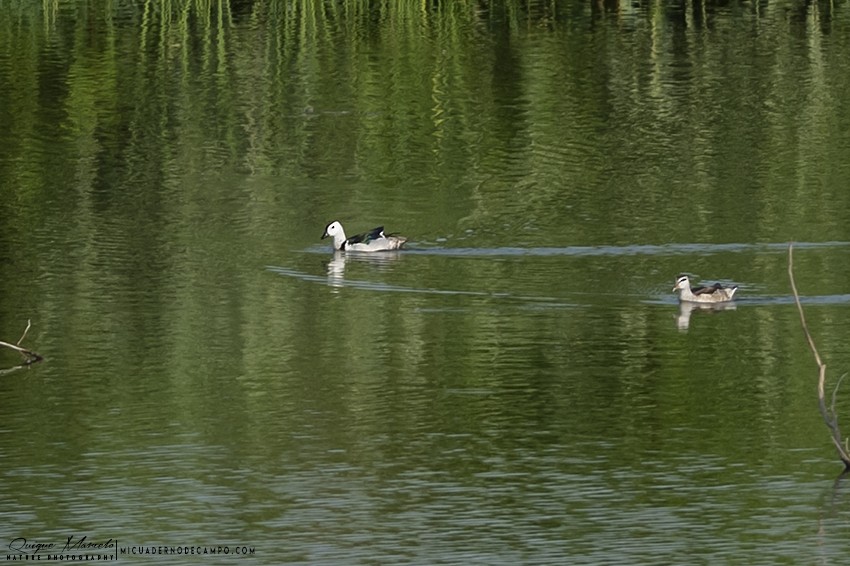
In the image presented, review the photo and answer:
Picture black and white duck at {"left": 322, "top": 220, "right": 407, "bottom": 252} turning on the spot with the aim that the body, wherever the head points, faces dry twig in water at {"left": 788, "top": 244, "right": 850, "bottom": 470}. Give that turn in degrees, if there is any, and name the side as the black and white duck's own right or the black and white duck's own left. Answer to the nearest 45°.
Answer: approximately 90° to the black and white duck's own left

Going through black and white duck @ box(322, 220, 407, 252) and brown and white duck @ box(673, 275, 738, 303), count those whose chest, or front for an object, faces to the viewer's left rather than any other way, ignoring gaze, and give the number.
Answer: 2

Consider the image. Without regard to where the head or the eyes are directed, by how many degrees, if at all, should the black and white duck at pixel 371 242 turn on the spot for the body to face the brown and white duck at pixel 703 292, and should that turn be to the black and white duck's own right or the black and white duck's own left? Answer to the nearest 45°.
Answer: approximately 135° to the black and white duck's own left

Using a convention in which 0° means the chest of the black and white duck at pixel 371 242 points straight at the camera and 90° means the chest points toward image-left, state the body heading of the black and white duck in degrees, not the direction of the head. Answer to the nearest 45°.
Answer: approximately 90°

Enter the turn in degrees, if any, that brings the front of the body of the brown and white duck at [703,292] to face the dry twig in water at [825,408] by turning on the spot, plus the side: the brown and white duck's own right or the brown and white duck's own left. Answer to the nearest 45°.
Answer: approximately 90° to the brown and white duck's own left

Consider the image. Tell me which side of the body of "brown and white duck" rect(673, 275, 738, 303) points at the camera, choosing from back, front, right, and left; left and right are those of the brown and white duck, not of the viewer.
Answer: left

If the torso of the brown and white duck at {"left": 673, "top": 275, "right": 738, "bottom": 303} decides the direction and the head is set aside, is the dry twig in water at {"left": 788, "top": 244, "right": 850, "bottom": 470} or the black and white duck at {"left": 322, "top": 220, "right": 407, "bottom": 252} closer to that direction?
the black and white duck
